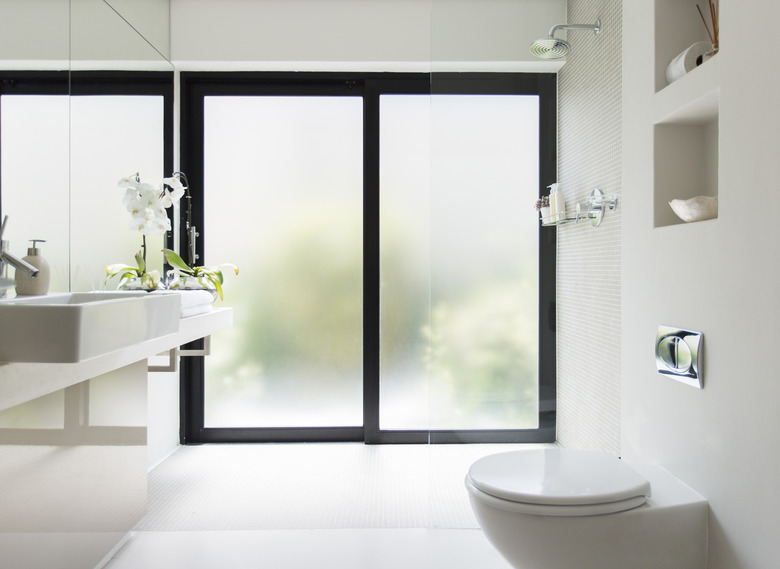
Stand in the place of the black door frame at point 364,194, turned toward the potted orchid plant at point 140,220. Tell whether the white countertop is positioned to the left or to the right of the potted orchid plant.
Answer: left

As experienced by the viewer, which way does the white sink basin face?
facing the viewer and to the right of the viewer

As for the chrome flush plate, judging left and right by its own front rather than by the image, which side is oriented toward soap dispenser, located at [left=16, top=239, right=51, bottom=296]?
front

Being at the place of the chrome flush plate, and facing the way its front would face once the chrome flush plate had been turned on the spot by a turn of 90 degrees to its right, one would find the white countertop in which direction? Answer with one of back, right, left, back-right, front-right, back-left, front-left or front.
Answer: left

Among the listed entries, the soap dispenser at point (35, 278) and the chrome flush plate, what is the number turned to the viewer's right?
1

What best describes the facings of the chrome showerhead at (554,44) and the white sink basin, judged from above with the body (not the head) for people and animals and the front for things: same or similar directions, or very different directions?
very different directions

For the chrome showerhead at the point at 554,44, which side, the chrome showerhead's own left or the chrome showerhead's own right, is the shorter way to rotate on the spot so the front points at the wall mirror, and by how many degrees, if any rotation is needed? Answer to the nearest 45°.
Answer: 0° — it already faces it

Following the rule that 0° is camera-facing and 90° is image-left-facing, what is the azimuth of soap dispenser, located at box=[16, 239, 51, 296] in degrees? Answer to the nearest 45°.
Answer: approximately 270°

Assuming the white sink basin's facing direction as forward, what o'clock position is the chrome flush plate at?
The chrome flush plate is roughly at 11 o'clock from the white sink basin.

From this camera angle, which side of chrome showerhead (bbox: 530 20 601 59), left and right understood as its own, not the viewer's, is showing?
left

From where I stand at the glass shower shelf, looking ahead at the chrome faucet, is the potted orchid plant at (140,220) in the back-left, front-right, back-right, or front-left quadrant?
front-right

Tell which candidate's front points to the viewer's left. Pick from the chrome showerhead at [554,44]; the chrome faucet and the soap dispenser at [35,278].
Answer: the chrome showerhead

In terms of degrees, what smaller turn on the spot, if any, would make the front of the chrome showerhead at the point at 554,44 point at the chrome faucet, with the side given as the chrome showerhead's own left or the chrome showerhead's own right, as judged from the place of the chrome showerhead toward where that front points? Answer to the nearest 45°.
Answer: approximately 45° to the chrome showerhead's own left
